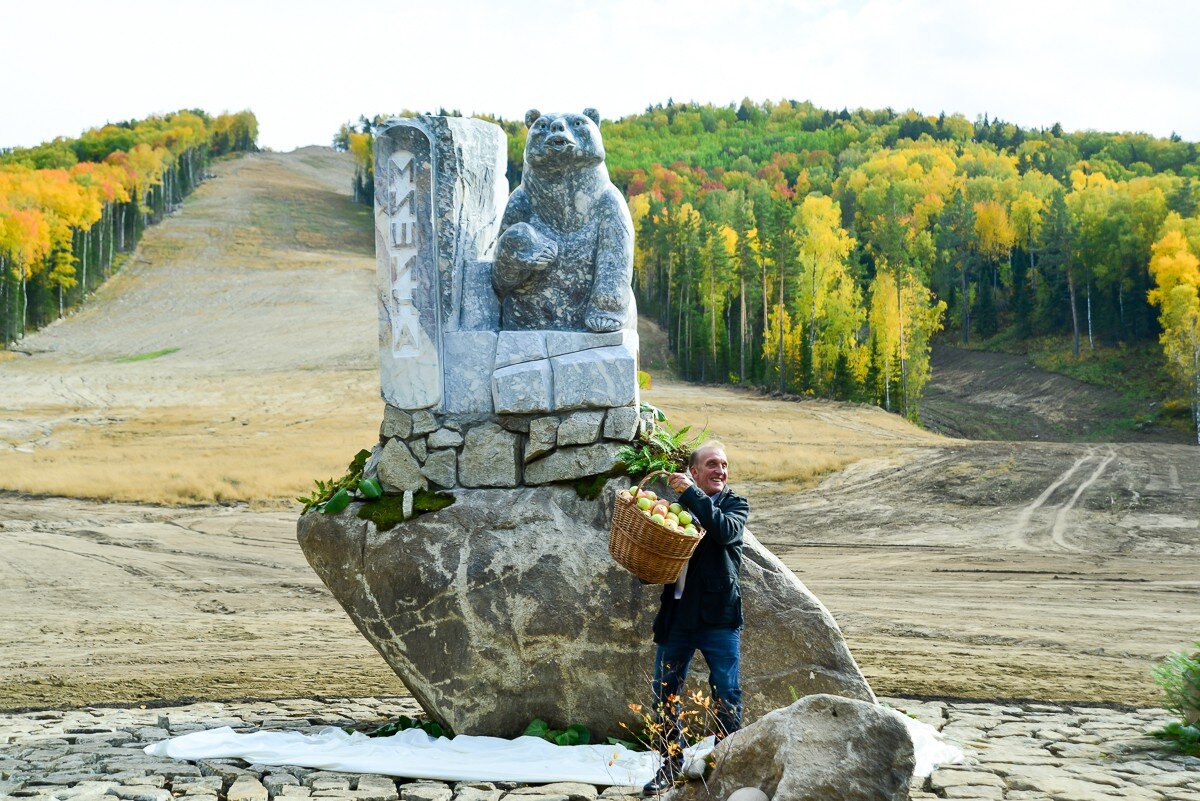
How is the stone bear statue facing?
toward the camera

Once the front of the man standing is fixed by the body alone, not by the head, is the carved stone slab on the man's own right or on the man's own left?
on the man's own right

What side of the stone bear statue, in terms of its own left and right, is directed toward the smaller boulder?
front

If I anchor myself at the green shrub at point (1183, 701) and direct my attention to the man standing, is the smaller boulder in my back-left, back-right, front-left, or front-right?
front-left

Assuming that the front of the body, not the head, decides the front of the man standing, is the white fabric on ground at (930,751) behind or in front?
behind

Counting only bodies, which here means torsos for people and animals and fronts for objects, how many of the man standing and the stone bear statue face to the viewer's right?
0

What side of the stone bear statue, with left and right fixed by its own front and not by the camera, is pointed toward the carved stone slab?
right

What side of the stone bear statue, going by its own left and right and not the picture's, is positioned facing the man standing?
front

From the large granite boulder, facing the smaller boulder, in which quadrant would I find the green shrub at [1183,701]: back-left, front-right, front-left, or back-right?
front-left

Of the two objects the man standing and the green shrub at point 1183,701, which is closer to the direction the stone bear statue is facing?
the man standing
